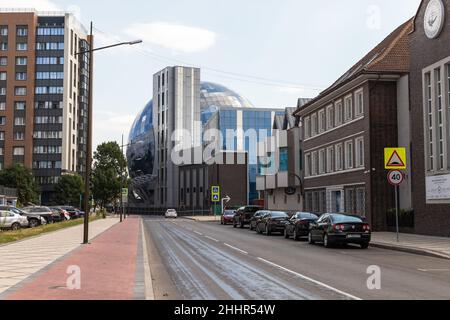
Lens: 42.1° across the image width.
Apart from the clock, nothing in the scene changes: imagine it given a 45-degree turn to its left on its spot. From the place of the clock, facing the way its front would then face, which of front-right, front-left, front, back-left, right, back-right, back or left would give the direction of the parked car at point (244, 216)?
back-right

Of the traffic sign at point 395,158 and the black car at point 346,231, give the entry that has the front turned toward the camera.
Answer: the traffic sign

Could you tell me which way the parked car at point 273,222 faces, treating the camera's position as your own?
facing away from the viewer and to the left of the viewer

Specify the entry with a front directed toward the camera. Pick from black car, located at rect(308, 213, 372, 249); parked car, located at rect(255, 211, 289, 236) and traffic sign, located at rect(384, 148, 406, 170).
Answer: the traffic sign

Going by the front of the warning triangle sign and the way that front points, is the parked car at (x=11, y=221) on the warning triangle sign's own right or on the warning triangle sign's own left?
on the warning triangle sign's own right

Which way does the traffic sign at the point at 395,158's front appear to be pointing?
toward the camera
